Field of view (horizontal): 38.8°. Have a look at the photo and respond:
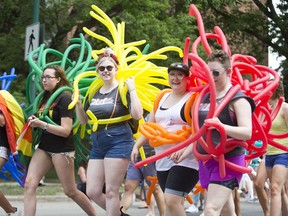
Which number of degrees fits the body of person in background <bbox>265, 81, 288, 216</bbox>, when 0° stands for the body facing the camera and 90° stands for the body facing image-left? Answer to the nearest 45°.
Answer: approximately 45°

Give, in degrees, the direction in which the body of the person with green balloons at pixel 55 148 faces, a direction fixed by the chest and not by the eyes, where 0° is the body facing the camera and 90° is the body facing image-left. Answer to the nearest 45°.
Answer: approximately 45°

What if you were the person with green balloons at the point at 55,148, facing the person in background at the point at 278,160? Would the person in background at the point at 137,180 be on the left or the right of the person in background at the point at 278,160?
left

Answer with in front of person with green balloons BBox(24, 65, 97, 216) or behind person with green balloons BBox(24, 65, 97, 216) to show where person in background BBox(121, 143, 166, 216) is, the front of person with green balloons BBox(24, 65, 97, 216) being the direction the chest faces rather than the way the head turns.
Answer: behind

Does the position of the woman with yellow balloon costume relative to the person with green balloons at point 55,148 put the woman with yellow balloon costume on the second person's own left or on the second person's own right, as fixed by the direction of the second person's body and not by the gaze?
on the second person's own left

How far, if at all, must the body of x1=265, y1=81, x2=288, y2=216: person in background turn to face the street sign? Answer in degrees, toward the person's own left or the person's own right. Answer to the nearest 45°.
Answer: approximately 90° to the person's own right

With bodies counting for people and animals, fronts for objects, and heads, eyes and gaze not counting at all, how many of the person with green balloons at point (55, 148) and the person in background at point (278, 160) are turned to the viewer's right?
0

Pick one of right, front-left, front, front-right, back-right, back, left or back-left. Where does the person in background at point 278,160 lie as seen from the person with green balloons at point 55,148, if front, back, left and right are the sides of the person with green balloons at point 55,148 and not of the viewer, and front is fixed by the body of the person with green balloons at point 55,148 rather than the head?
back-left
